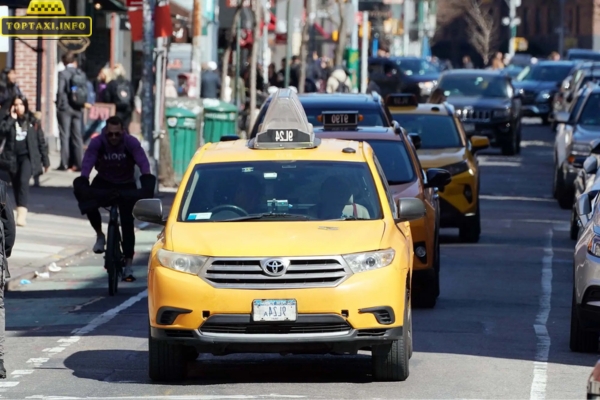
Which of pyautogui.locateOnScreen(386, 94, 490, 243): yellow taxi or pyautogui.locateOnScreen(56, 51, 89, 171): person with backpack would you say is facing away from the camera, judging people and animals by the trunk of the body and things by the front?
the person with backpack

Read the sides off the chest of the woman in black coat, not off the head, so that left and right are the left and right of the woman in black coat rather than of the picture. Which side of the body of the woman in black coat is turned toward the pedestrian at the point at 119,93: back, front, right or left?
back

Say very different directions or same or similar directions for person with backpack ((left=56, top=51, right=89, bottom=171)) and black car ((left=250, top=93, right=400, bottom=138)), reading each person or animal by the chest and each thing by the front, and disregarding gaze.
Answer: very different directions

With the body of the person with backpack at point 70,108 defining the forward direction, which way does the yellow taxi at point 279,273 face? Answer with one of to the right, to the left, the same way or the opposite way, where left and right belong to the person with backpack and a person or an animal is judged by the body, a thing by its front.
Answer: the opposite way

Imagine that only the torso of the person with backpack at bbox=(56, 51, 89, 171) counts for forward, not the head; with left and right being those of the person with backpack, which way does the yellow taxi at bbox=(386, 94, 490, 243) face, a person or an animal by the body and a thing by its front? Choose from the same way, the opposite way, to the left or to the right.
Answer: the opposite way

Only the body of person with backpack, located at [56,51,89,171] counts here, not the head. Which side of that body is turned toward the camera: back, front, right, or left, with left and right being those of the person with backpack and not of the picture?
back

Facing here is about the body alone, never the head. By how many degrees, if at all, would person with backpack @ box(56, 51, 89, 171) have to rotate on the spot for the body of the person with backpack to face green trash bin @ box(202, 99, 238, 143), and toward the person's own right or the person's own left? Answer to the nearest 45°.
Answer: approximately 90° to the person's own right

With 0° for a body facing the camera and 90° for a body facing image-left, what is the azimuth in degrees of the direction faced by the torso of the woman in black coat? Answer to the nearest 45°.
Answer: approximately 0°

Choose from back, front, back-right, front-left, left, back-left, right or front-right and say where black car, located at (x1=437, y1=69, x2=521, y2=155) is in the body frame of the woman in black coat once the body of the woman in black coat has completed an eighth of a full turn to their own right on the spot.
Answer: back

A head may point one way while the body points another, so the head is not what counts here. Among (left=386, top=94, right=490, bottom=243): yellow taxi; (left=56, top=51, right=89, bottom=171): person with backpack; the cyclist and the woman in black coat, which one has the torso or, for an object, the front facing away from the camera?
the person with backpack

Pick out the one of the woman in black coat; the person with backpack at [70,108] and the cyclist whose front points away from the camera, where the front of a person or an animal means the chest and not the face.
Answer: the person with backpack
